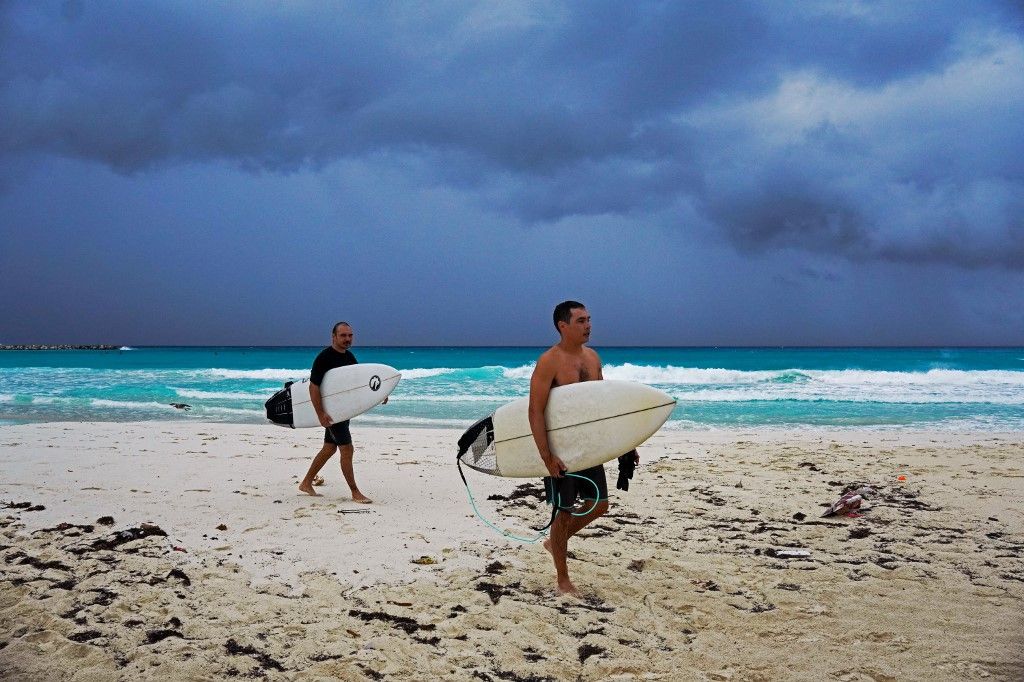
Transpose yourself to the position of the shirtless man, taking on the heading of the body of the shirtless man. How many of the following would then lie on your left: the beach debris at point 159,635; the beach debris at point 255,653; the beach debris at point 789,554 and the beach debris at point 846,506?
2

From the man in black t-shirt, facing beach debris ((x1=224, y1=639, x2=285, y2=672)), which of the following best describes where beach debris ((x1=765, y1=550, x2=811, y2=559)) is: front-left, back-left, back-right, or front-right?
front-left

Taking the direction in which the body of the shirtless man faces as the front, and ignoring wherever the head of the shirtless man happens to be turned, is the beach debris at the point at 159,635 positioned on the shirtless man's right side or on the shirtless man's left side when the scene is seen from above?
on the shirtless man's right side

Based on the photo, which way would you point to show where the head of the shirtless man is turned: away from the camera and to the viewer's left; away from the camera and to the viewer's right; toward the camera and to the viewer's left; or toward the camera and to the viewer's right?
toward the camera and to the viewer's right

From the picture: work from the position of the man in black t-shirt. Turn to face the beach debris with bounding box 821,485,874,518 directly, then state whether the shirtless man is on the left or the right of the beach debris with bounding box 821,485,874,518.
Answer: right

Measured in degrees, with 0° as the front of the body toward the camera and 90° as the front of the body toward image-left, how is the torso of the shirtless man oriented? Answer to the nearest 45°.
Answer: approximately 315°

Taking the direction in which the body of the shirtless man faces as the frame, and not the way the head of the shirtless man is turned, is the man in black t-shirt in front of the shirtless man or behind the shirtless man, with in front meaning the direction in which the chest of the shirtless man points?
behind

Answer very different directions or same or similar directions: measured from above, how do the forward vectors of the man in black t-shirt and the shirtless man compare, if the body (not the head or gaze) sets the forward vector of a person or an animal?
same or similar directions

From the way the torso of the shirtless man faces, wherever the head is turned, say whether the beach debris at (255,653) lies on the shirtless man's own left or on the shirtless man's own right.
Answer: on the shirtless man's own right
